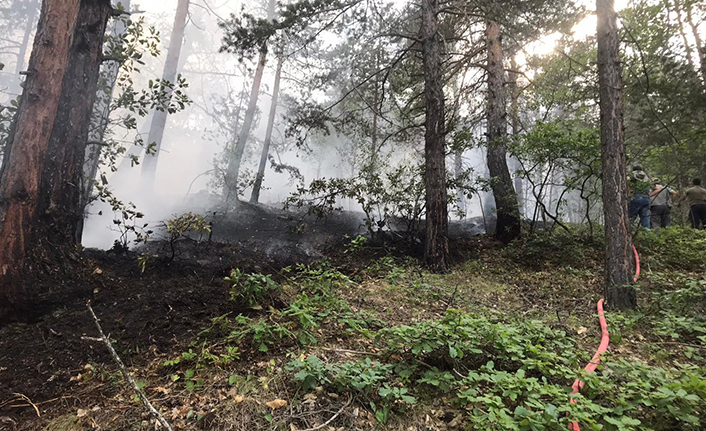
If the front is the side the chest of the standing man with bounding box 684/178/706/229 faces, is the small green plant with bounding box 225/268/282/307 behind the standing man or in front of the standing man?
behind

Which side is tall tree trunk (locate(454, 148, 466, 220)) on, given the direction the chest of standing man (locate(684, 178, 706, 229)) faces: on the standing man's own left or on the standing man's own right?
on the standing man's own left

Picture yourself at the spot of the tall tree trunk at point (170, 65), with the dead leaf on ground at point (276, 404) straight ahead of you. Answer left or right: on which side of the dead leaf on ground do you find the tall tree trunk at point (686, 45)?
left

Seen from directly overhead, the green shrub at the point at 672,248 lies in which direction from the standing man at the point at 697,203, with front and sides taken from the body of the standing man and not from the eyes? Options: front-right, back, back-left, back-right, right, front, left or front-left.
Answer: back

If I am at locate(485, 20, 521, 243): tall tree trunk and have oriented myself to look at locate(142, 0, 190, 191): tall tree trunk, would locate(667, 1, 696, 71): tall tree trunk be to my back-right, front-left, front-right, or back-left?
back-right

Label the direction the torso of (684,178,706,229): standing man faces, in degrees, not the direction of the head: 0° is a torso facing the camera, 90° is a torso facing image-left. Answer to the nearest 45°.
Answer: approximately 180°

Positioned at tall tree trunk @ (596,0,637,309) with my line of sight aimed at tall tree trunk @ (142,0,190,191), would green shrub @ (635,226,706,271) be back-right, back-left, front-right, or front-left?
front-right

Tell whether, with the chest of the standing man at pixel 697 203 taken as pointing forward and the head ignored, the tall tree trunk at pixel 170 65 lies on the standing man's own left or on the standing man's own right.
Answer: on the standing man's own left

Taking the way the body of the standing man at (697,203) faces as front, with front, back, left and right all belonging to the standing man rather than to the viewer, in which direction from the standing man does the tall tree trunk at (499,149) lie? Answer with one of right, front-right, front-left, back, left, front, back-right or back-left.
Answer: back-left

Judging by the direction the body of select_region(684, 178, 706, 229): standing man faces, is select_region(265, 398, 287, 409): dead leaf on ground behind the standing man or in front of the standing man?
behind

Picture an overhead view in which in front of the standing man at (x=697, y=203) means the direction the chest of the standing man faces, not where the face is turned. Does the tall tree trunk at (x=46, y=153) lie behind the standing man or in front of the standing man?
behind
